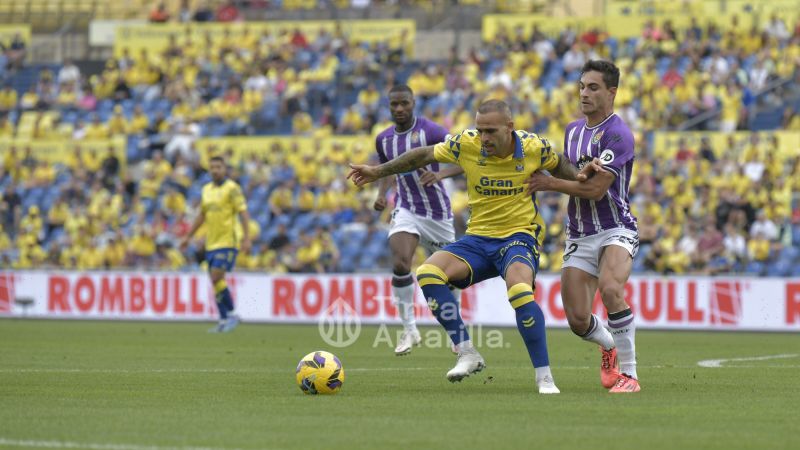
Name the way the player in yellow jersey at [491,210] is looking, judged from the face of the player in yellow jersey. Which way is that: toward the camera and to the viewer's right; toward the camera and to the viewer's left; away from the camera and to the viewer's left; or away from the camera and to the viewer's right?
toward the camera and to the viewer's left

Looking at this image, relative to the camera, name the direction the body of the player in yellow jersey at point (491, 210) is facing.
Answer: toward the camera

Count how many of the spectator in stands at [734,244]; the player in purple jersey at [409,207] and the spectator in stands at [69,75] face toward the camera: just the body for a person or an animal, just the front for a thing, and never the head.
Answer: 3

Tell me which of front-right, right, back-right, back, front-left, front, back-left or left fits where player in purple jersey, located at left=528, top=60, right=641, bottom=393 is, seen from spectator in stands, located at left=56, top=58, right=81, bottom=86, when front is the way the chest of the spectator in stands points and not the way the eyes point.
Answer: front

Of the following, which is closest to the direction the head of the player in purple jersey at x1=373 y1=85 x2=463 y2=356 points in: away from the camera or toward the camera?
toward the camera

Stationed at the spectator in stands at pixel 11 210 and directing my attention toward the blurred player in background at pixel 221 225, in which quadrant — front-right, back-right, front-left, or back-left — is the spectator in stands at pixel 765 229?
front-left

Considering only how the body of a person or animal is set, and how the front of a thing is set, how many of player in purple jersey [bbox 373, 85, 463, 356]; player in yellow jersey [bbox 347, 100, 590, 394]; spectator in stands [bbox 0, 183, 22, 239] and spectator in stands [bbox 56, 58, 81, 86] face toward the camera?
4

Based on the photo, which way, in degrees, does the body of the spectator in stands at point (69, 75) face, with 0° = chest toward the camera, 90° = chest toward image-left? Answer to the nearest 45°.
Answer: approximately 0°

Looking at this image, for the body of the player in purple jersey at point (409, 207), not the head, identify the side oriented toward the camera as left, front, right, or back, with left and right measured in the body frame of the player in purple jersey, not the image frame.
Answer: front

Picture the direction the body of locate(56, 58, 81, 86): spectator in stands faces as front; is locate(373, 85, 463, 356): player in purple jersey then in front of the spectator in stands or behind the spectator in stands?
in front

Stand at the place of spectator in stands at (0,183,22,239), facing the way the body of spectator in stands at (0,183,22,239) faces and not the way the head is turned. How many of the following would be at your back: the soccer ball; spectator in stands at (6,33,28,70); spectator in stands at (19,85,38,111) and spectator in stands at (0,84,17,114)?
3

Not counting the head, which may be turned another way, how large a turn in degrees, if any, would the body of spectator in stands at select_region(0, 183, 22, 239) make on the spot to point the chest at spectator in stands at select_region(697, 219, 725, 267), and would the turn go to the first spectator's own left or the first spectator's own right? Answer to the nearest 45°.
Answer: approximately 45° to the first spectator's own left

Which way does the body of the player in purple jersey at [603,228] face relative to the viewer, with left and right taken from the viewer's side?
facing the viewer and to the left of the viewer

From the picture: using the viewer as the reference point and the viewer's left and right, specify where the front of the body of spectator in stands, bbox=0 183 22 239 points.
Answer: facing the viewer

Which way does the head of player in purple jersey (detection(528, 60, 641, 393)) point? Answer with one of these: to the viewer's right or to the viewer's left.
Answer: to the viewer's left
